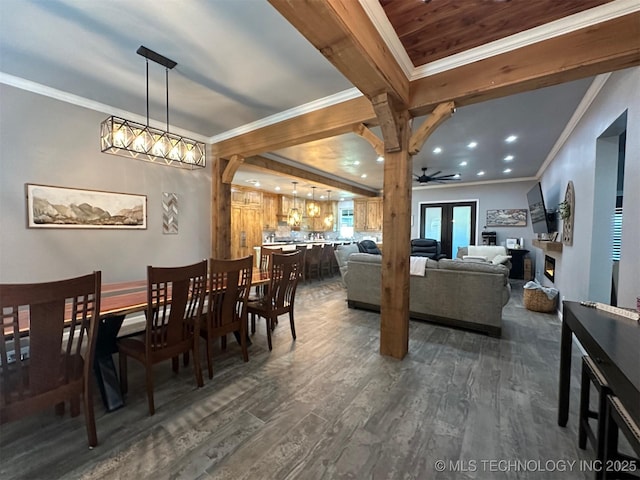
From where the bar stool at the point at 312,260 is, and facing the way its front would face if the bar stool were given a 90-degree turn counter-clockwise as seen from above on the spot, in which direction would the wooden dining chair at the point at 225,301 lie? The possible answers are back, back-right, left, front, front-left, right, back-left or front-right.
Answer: front-left

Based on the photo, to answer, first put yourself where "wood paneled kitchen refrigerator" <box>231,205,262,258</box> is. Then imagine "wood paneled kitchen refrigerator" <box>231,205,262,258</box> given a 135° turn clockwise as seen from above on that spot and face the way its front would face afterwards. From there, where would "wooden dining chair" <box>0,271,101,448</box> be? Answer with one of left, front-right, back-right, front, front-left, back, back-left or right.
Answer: left

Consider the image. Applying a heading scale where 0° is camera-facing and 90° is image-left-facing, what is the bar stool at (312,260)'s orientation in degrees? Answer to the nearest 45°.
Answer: approximately 135°

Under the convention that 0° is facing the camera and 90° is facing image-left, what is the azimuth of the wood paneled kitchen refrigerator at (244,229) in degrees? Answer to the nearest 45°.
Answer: approximately 315°

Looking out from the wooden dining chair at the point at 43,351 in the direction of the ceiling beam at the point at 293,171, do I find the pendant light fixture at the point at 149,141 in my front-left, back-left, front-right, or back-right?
front-left

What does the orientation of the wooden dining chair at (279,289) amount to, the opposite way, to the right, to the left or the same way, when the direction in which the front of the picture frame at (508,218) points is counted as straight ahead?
to the right

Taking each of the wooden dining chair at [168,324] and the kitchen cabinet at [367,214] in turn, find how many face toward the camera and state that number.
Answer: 1

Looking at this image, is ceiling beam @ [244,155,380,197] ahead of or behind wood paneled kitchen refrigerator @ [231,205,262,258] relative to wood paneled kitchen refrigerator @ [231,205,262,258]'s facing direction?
ahead

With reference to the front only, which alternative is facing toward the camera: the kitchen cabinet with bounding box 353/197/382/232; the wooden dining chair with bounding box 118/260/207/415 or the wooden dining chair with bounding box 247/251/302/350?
the kitchen cabinet

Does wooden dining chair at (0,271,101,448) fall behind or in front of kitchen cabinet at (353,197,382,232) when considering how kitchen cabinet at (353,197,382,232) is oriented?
in front

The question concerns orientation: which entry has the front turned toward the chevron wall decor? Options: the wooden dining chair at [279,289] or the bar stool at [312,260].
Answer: the wooden dining chair

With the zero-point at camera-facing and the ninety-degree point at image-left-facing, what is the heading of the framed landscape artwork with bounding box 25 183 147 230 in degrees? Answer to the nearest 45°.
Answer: approximately 315°

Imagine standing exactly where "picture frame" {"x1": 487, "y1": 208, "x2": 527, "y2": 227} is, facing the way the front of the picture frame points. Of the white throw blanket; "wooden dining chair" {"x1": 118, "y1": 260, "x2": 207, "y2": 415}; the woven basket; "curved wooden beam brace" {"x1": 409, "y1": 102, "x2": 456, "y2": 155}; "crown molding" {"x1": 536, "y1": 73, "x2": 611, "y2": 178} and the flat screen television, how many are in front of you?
6

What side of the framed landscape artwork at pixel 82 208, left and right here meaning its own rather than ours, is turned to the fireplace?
front

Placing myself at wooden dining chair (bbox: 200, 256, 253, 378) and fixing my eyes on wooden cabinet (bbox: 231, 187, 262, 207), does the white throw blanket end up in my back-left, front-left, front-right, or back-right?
front-right

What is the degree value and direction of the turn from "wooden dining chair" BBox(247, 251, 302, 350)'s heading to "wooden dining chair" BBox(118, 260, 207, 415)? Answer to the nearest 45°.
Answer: approximately 90° to its left

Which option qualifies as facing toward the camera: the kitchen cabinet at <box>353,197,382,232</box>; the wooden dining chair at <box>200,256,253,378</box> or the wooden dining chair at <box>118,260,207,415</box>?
the kitchen cabinet

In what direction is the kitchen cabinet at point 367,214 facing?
toward the camera

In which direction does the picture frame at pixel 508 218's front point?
toward the camera

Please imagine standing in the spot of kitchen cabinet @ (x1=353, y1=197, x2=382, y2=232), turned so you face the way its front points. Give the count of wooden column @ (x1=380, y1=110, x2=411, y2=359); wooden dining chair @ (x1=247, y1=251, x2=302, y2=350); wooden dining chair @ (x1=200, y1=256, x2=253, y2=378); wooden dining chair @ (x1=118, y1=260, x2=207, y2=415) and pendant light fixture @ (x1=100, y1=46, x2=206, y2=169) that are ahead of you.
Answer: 5

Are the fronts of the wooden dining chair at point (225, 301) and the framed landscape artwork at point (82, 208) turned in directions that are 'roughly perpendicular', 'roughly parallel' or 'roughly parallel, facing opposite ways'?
roughly parallel, facing opposite ways

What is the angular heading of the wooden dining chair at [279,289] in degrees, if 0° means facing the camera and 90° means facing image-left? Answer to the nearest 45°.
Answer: approximately 135°

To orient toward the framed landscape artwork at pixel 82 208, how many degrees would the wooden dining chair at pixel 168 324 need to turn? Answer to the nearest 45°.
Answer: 0° — it already faces it
